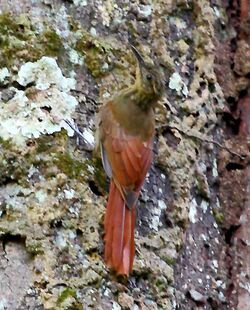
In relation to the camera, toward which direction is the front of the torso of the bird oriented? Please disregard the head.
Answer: away from the camera
